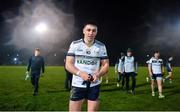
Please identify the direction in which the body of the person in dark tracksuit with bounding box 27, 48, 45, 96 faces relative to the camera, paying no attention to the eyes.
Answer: toward the camera

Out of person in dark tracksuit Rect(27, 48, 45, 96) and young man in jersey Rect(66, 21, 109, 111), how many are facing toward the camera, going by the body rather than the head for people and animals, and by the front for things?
2

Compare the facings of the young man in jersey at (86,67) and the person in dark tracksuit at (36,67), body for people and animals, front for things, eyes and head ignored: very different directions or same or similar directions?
same or similar directions

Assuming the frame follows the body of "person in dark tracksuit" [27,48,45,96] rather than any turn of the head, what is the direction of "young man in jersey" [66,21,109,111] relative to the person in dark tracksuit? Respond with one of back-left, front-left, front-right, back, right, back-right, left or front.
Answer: front

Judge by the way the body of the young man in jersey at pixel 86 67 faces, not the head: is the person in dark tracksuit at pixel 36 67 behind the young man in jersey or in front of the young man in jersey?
behind
